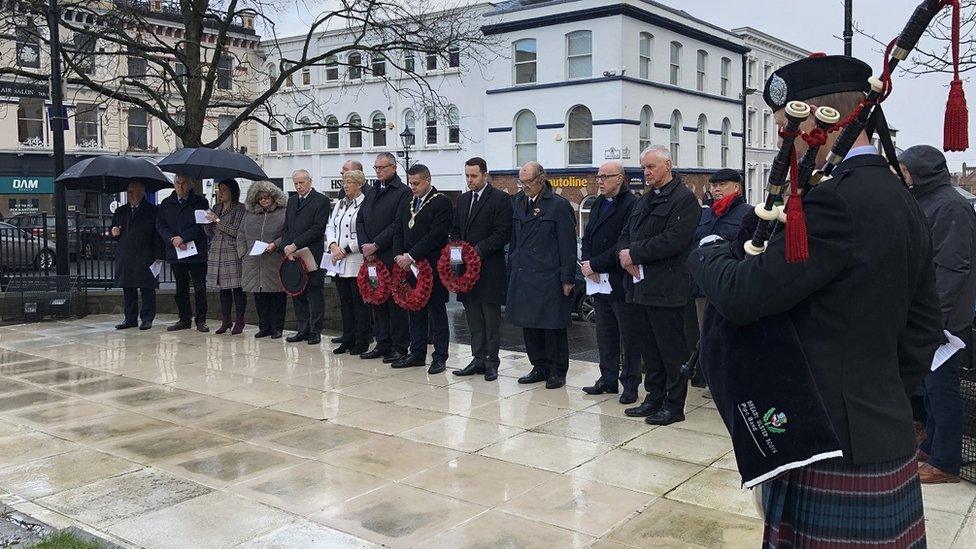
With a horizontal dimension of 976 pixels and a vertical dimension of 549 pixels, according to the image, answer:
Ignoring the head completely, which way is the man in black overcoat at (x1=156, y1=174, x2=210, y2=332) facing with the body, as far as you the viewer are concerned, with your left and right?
facing the viewer

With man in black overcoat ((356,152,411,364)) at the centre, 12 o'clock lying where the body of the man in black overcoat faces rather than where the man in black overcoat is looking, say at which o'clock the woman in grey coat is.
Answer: The woman in grey coat is roughly at 3 o'clock from the man in black overcoat.

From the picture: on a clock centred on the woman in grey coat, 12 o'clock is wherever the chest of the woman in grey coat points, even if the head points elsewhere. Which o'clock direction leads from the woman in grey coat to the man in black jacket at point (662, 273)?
The man in black jacket is roughly at 11 o'clock from the woman in grey coat.

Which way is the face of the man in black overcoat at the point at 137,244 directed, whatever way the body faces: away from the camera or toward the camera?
toward the camera

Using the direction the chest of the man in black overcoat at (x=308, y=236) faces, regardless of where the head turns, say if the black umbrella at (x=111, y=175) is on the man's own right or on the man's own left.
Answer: on the man's own right

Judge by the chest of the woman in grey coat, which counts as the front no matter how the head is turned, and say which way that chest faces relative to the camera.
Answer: toward the camera

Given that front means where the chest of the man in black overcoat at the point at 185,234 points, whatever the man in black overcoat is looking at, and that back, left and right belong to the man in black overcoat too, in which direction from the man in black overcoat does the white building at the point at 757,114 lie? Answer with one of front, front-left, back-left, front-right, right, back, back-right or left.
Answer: back-left

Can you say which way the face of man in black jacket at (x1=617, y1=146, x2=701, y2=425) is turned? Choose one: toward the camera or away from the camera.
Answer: toward the camera

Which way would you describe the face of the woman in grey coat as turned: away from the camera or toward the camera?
toward the camera

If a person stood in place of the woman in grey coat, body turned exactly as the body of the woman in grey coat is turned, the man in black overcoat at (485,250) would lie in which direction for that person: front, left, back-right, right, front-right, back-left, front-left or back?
front-left

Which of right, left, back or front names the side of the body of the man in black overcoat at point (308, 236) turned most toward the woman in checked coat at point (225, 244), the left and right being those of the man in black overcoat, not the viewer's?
right

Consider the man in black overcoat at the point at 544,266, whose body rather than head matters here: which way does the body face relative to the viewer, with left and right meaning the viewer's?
facing the viewer and to the left of the viewer

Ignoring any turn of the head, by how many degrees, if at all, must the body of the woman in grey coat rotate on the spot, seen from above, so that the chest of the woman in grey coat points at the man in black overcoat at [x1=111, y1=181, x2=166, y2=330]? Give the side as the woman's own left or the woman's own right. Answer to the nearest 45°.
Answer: approximately 135° to the woman's own right

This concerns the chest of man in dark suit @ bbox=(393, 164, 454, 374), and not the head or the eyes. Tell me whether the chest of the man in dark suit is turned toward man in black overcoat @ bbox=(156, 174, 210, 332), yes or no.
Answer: no

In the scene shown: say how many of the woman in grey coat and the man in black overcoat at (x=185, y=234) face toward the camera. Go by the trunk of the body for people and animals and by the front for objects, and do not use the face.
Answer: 2

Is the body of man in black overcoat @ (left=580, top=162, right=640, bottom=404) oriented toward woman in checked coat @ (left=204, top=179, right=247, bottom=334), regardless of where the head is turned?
no

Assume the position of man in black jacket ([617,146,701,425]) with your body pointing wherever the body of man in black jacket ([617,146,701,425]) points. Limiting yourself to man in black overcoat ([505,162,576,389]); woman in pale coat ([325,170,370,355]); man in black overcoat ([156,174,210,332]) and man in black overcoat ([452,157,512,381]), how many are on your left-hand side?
0

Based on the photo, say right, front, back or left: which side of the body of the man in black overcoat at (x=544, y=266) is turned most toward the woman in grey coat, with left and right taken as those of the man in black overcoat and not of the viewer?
right

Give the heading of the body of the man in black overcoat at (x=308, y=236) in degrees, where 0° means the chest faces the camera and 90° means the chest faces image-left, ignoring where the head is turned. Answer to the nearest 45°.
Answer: approximately 45°

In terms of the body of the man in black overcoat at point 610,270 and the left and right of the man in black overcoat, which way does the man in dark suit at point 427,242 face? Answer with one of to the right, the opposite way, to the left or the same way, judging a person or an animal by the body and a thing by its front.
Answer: the same way

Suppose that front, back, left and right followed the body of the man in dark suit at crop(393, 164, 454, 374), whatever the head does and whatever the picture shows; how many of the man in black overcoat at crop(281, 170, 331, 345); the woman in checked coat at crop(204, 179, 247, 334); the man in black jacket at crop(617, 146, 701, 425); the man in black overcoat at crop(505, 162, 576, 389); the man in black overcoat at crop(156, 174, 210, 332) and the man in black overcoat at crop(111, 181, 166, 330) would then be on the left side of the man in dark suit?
2
